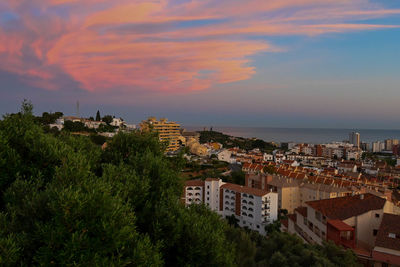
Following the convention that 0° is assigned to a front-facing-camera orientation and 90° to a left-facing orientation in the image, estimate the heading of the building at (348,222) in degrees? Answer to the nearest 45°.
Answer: approximately 45°

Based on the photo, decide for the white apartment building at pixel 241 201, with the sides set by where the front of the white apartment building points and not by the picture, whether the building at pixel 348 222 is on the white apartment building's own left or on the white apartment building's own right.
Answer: on the white apartment building's own left

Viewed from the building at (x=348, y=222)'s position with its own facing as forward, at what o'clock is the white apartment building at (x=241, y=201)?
The white apartment building is roughly at 3 o'clock from the building.

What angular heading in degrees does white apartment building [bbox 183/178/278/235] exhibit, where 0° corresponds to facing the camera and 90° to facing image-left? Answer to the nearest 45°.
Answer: approximately 45°

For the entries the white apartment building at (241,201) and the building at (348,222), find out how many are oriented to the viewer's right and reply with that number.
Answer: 0

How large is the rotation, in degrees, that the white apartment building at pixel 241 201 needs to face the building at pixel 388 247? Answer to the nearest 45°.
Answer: approximately 45° to its left
